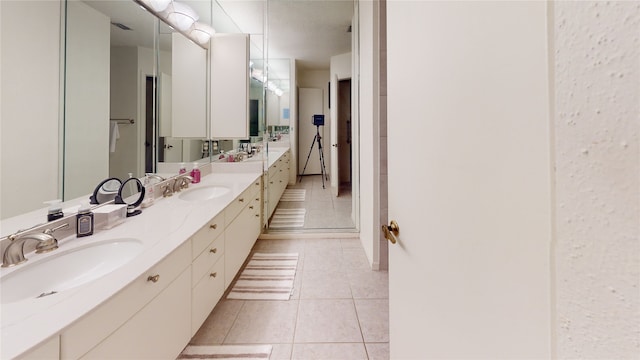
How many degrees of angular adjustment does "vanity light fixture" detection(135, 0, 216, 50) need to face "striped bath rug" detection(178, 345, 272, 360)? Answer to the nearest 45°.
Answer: approximately 45° to its right

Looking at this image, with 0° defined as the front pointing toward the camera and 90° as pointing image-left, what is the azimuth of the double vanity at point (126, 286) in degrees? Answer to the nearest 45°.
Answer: approximately 315°

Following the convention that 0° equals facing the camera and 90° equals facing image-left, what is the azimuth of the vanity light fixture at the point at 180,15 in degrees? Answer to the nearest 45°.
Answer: approximately 315°

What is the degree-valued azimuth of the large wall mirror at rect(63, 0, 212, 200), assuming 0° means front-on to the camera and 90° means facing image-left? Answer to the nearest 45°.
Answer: approximately 315°
